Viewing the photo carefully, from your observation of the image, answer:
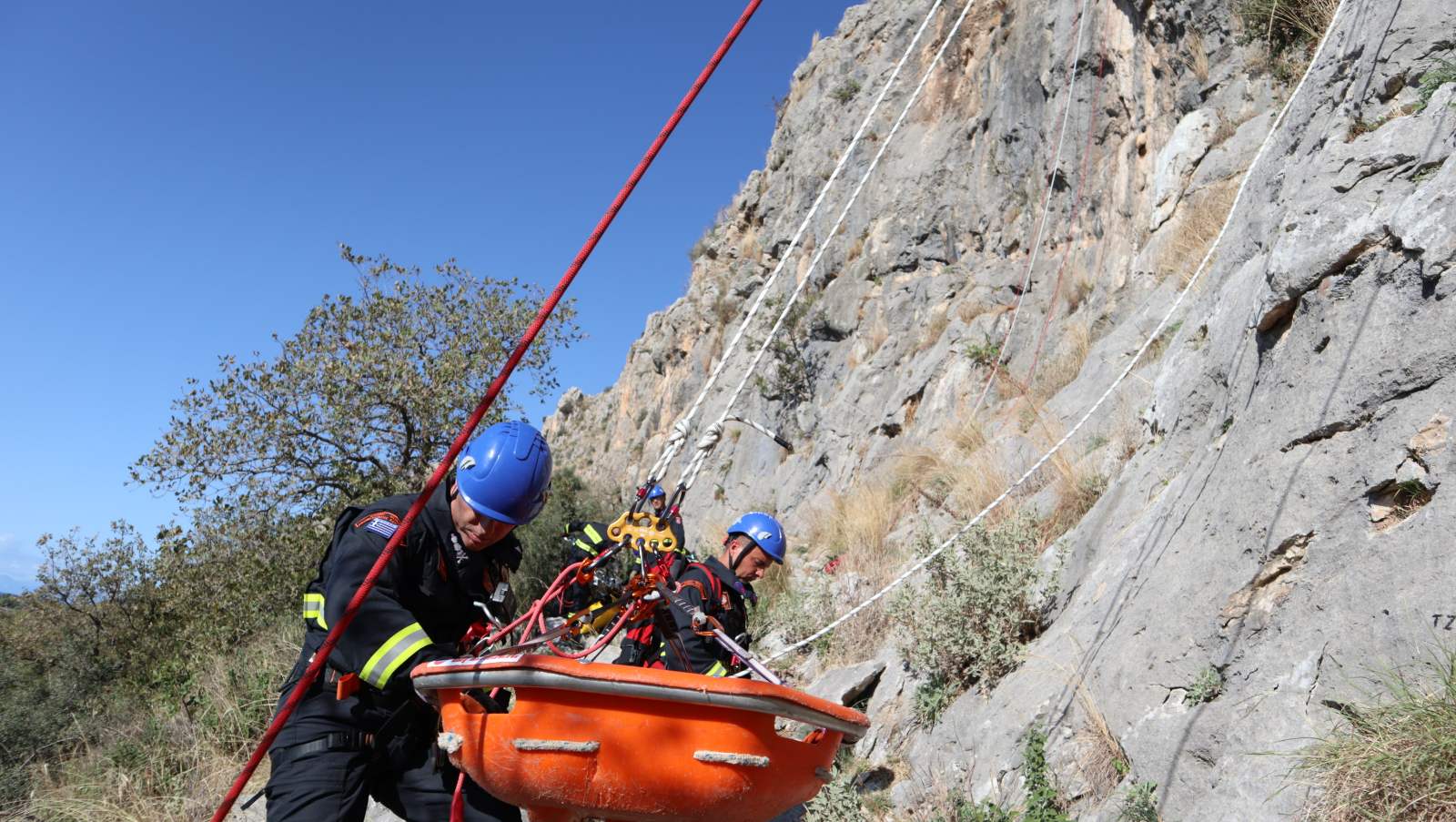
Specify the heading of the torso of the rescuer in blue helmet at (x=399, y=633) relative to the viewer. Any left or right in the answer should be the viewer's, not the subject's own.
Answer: facing the viewer and to the right of the viewer
